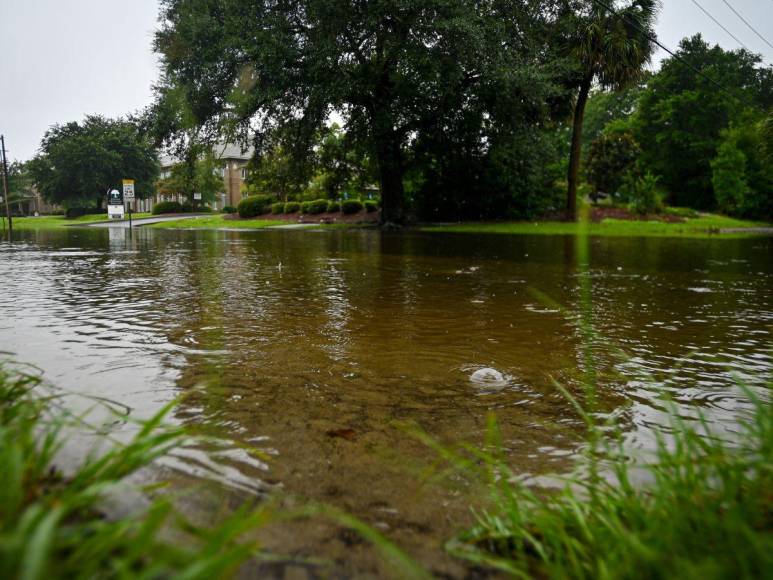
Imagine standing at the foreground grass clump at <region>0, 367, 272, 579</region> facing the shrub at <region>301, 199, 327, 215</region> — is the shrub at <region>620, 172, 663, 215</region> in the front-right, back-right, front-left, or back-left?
front-right

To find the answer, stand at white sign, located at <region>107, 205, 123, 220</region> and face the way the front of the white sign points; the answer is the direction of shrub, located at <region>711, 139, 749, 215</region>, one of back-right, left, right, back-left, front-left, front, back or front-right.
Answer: front-left

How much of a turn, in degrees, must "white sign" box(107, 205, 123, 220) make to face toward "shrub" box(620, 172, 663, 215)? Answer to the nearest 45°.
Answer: approximately 45° to its left

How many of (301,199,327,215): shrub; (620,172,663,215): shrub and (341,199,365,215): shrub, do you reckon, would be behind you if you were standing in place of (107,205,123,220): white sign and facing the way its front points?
0

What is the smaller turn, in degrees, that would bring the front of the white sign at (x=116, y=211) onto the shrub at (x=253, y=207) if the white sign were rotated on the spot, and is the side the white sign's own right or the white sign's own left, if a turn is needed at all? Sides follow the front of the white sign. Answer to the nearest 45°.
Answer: approximately 45° to the white sign's own left

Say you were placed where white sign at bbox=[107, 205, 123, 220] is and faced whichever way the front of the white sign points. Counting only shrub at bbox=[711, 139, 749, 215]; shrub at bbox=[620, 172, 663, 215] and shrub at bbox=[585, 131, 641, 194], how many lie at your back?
0

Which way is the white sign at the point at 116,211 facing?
toward the camera

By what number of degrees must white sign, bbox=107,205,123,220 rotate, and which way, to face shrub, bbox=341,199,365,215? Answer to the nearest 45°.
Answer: approximately 45° to its left

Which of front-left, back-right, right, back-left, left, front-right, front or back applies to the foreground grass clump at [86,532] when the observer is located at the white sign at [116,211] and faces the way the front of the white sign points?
front

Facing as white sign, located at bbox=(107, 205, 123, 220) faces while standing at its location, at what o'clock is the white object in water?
The white object in water is roughly at 12 o'clock from the white sign.

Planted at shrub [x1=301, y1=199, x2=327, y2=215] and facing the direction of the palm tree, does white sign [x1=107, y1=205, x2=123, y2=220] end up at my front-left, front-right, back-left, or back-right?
back-right

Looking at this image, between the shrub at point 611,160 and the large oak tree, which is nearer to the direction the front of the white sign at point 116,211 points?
the large oak tree

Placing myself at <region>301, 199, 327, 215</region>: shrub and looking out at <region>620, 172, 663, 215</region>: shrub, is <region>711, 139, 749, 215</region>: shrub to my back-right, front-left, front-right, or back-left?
front-left
